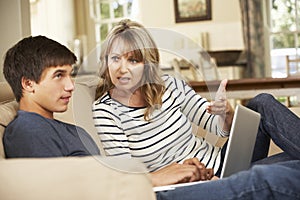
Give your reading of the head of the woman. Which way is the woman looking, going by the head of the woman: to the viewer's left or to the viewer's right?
to the viewer's left

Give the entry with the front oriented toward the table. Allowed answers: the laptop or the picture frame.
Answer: the picture frame

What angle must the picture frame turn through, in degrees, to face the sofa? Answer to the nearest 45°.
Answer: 0° — it already faces it

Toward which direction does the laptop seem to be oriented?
to the viewer's left

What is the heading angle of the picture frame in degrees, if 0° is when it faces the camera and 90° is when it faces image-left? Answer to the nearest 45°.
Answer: approximately 0°

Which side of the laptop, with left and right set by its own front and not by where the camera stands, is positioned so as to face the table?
right

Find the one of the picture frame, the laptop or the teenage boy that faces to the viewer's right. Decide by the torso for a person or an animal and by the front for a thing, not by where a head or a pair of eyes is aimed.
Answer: the teenage boy

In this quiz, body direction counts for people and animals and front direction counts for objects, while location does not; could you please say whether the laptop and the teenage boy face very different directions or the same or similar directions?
very different directions

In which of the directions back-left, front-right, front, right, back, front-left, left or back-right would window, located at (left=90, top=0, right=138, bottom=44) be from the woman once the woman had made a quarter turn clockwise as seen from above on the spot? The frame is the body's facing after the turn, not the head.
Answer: right

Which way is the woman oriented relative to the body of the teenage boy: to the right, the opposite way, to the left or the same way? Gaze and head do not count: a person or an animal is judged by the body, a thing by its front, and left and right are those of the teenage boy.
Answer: to the right

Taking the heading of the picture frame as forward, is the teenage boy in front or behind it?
in front

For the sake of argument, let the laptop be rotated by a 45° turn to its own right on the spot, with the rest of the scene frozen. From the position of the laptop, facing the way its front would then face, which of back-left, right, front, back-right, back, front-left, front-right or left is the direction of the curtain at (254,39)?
front-right
